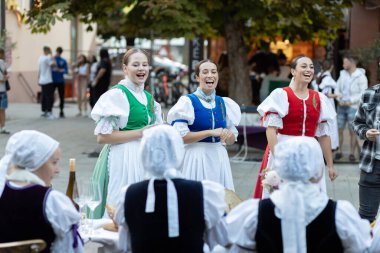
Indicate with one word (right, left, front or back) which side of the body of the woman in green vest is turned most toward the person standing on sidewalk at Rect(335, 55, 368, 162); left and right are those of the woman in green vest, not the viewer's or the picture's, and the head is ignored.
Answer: left

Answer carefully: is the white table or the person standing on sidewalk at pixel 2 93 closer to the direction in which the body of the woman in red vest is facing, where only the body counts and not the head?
the white table

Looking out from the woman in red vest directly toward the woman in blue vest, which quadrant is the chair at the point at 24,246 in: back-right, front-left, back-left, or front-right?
front-left

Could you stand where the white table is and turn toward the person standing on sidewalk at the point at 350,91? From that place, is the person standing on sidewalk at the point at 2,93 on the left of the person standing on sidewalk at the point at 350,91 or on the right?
left

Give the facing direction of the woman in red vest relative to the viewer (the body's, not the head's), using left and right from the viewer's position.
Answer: facing the viewer
